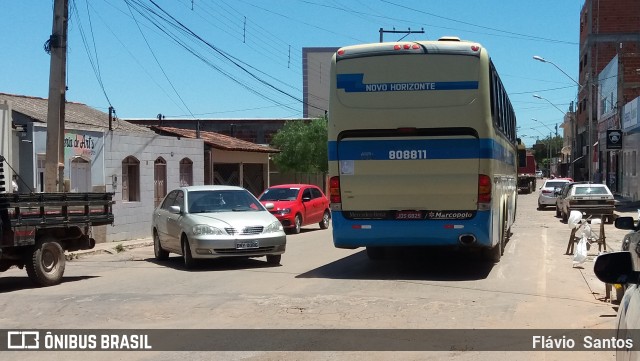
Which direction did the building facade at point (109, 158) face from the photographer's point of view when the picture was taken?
facing the viewer and to the right of the viewer

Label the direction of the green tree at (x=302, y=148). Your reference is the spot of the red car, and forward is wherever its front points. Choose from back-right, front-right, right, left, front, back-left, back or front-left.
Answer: back-right

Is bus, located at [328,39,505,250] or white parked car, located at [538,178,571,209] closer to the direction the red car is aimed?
the bus

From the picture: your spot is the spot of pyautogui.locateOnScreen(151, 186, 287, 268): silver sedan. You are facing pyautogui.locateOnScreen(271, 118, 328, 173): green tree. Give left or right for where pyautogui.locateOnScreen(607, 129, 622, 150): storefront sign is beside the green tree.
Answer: right

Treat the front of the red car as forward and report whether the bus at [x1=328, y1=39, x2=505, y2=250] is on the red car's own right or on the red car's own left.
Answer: on the red car's own left

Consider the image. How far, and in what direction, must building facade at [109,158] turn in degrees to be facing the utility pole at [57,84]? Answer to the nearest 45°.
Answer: approximately 45° to its right

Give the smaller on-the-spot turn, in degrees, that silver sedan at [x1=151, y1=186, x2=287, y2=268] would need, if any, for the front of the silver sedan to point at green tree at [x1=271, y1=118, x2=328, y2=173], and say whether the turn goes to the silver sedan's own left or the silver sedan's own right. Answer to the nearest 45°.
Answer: approximately 135° to the silver sedan's own left

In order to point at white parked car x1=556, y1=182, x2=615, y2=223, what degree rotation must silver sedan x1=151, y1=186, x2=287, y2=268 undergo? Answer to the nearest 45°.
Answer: approximately 90° to its left

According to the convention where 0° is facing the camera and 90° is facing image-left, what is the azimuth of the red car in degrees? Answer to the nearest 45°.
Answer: approximately 45°

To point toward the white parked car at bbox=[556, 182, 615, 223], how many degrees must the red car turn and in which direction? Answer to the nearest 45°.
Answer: approximately 135° to its left

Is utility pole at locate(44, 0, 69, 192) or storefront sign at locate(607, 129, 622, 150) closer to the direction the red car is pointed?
the utility pole

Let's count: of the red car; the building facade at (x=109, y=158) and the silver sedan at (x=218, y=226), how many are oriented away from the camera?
0

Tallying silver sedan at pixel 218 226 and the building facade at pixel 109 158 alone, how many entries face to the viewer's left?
0

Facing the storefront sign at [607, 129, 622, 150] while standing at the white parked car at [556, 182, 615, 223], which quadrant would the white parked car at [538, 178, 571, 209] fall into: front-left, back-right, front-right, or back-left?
front-left
